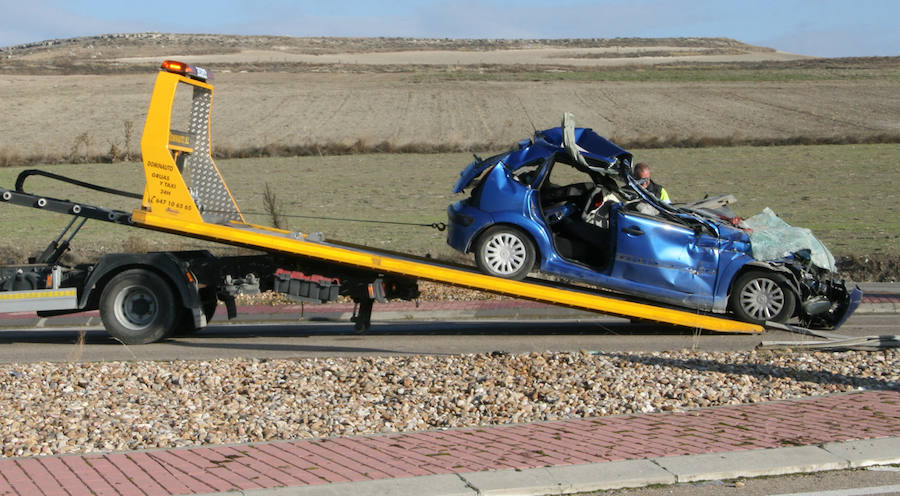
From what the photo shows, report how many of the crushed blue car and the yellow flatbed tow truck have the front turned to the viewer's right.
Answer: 1

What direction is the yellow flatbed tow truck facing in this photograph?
to the viewer's left

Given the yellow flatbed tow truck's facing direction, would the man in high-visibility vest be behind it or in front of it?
behind

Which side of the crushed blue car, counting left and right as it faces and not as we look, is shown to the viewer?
right

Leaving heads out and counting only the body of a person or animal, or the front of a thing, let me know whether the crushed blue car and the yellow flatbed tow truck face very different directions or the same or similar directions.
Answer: very different directions

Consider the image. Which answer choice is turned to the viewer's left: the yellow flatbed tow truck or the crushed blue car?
the yellow flatbed tow truck

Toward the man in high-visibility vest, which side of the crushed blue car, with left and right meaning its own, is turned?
left
